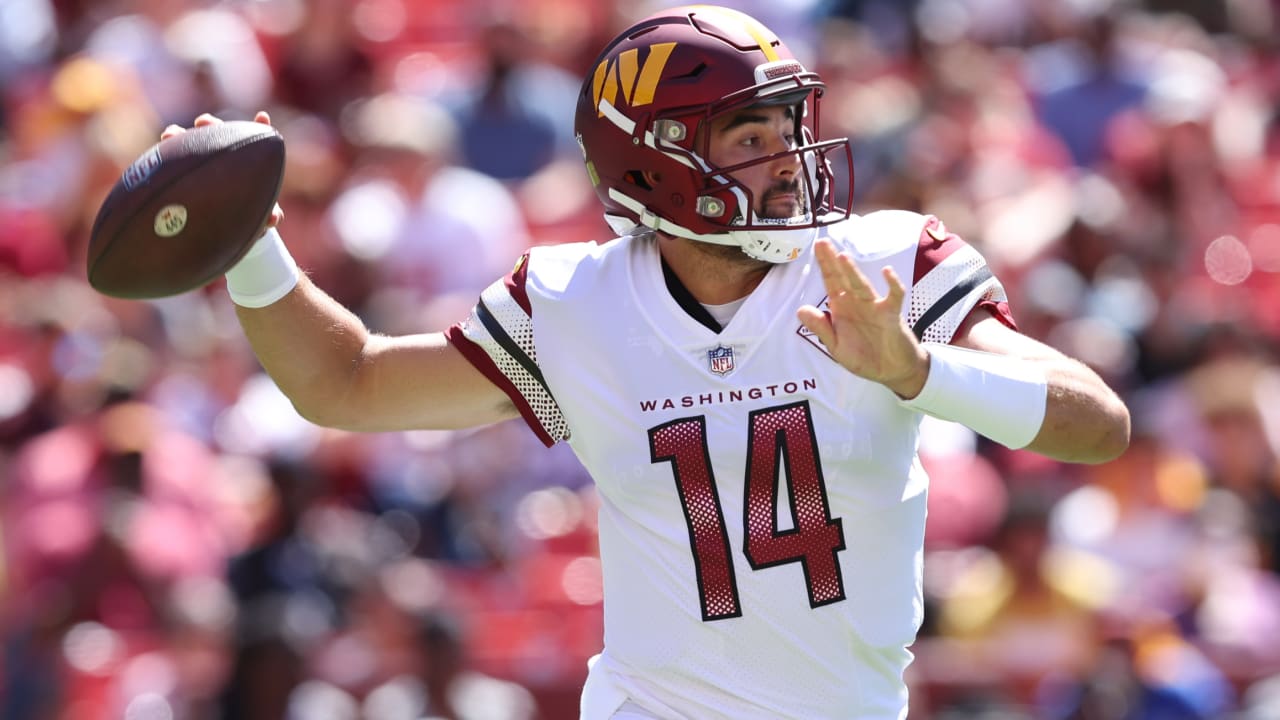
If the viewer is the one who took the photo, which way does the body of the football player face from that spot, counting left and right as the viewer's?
facing the viewer
